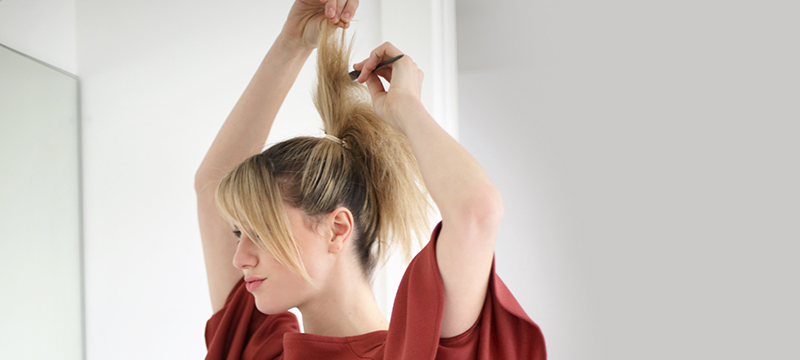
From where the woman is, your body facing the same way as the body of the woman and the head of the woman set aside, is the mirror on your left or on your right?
on your right

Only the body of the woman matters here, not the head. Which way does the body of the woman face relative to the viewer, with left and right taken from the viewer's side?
facing the viewer and to the left of the viewer

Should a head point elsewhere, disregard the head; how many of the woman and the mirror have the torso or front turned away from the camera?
0

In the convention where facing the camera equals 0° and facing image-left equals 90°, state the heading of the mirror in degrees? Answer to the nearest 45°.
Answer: approximately 315°

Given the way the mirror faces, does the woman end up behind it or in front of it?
in front

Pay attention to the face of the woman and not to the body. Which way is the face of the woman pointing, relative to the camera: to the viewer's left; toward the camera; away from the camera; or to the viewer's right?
to the viewer's left
